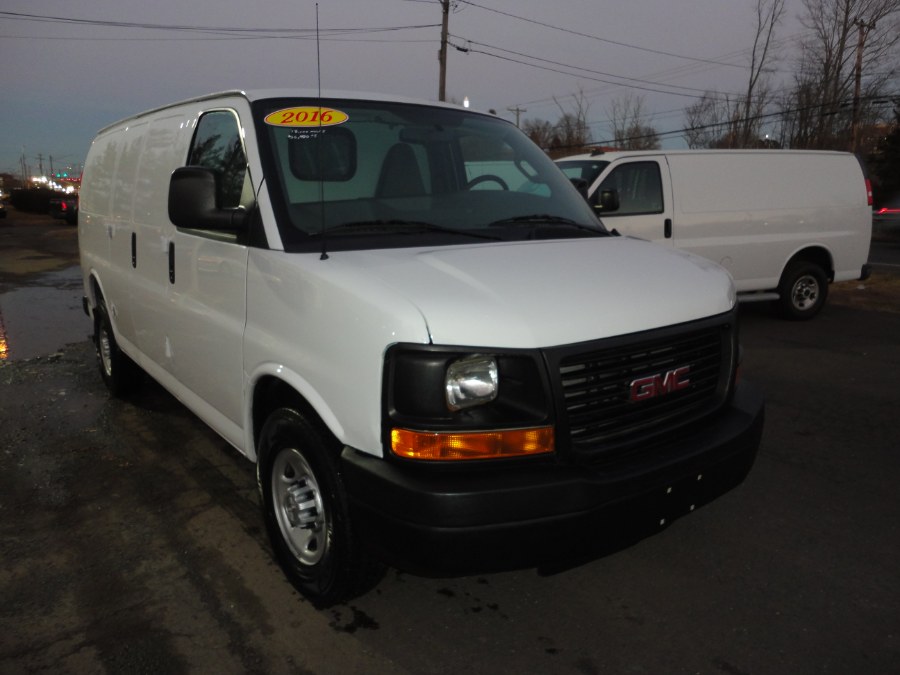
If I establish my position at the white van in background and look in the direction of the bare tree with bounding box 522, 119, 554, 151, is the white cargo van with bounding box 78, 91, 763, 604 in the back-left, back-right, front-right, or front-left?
back-left

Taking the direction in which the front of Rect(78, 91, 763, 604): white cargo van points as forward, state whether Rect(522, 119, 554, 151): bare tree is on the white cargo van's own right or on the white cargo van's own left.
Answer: on the white cargo van's own left

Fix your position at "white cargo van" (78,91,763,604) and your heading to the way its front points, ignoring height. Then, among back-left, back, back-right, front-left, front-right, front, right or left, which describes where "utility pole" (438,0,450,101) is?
back-left

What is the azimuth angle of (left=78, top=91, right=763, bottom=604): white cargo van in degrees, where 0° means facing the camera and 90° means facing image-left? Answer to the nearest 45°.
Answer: approximately 315°

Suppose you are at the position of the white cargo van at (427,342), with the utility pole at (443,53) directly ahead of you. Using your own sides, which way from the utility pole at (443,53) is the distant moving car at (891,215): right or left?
right

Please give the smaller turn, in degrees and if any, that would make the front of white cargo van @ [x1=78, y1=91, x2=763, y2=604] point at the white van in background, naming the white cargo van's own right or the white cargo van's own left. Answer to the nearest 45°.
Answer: approximately 90° to the white cargo van's own left

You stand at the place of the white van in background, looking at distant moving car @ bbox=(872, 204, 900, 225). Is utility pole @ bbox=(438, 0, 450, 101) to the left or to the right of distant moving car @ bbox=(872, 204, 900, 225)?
left

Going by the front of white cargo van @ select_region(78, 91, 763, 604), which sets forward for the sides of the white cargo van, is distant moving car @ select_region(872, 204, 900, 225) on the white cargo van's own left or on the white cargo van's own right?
on the white cargo van's own left
